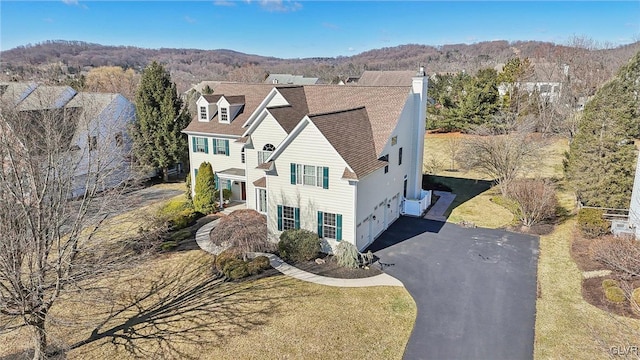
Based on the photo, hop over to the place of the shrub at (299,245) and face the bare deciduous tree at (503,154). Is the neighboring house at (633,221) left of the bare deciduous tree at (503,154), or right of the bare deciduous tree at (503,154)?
right

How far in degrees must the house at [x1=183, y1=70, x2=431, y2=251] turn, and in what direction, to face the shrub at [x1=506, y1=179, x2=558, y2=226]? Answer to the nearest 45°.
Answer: approximately 135° to its left

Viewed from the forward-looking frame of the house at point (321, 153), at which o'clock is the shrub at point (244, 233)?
The shrub is roughly at 12 o'clock from the house.

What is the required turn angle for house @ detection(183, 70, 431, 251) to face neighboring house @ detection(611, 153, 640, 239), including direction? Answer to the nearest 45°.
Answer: approximately 135° to its left

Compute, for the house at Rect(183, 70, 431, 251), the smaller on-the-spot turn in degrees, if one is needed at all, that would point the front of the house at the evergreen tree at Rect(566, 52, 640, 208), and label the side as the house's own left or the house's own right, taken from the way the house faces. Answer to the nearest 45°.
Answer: approximately 135° to the house's own left

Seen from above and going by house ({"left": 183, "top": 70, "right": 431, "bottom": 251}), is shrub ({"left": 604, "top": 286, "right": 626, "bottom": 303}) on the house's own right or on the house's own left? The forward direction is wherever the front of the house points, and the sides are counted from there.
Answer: on the house's own left

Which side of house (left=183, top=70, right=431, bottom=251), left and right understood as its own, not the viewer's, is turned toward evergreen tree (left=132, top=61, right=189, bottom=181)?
right

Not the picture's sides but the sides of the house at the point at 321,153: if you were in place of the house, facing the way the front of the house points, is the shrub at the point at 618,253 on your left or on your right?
on your left

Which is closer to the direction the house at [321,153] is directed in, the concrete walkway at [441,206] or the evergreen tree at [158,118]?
the evergreen tree

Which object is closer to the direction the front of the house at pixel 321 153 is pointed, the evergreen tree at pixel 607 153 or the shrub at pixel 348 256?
the shrub

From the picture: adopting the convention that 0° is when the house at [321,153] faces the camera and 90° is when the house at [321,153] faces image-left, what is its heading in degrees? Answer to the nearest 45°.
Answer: approximately 45°

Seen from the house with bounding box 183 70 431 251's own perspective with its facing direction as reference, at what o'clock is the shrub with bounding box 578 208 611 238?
The shrub is roughly at 8 o'clock from the house.

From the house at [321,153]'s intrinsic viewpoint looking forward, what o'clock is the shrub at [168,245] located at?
The shrub is roughly at 1 o'clock from the house.

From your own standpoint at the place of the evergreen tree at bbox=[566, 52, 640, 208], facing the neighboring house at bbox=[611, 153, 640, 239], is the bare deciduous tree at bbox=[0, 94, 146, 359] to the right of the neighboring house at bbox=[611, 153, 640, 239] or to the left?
right
